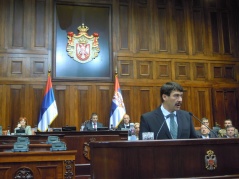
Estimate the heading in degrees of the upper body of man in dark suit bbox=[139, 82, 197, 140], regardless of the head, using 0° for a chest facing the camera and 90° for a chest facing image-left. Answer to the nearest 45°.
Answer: approximately 315°

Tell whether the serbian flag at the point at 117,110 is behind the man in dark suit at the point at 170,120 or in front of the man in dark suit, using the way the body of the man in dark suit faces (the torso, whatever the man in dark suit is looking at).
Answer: behind

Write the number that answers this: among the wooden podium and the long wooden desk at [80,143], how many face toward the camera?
2

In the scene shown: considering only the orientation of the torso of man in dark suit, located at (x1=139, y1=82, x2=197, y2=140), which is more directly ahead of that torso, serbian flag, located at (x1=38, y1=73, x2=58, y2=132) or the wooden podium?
the wooden podium

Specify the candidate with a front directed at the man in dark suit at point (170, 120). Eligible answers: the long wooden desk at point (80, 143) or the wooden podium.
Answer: the long wooden desk

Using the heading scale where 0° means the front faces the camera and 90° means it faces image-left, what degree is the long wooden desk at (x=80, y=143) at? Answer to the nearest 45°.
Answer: approximately 0°

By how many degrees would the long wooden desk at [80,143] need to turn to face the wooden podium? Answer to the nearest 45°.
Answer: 0° — it already faces it

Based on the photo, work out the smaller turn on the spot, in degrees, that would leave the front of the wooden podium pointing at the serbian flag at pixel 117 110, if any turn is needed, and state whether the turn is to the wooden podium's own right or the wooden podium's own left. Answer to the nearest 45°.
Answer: approximately 180°
